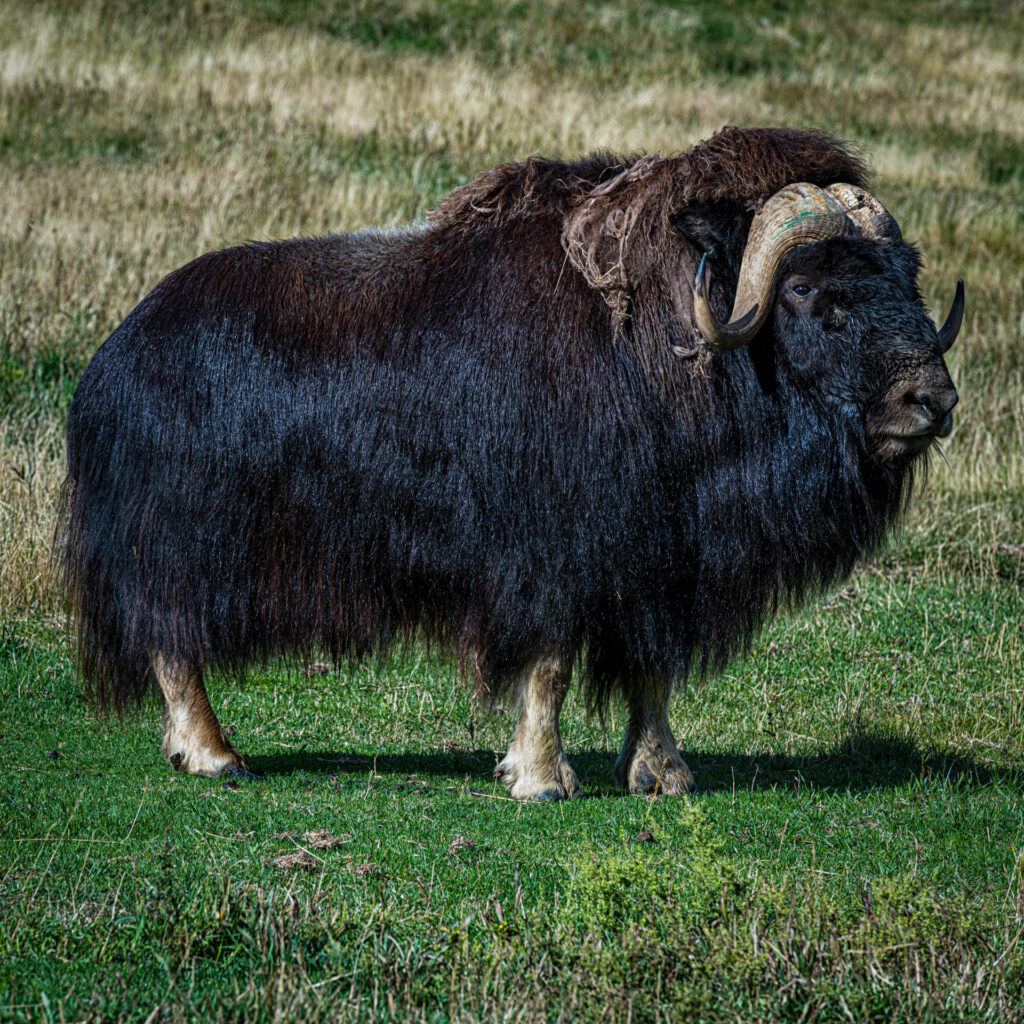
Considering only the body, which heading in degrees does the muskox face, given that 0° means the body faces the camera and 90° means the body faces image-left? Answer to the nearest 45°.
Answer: approximately 270°
